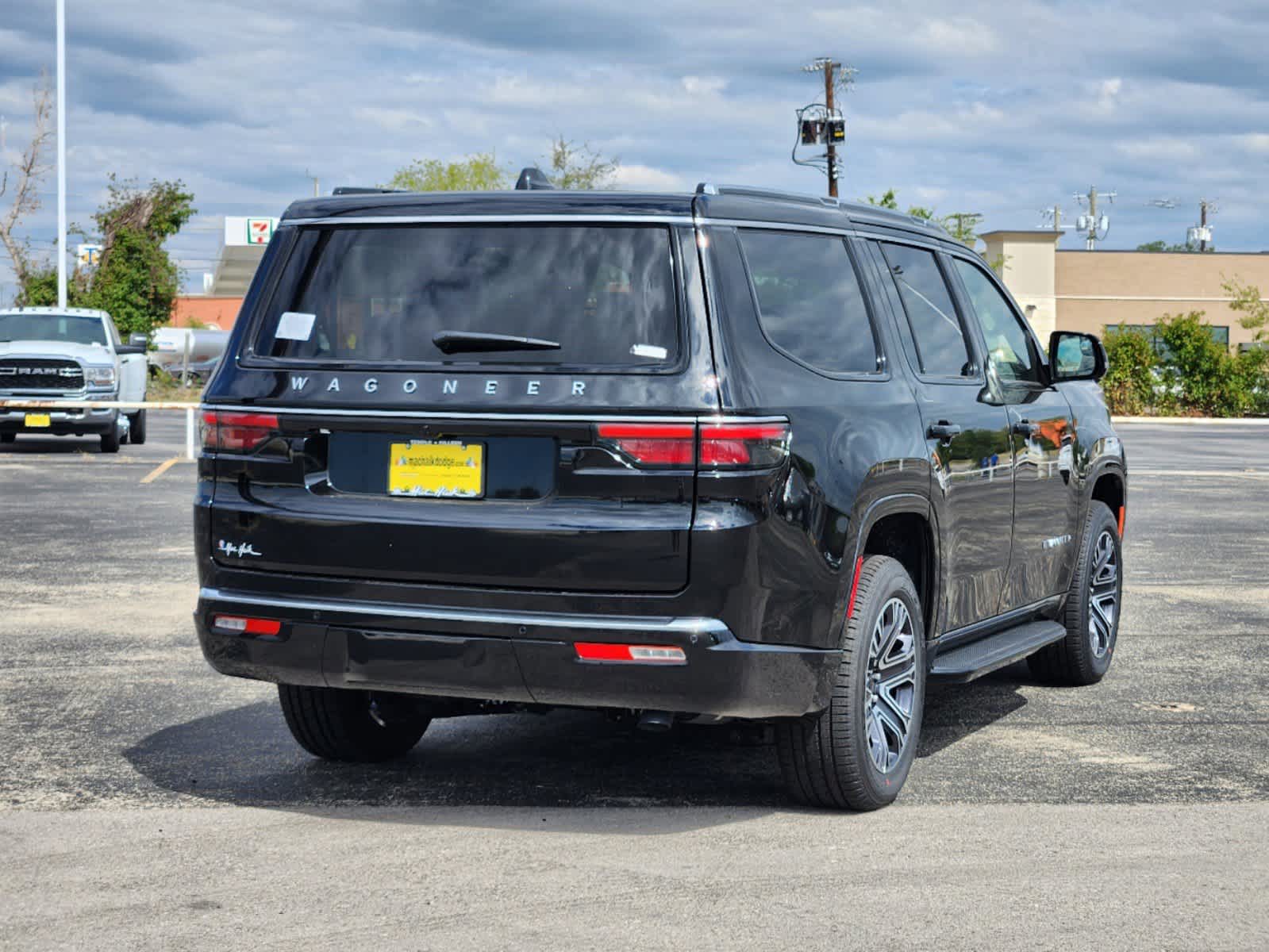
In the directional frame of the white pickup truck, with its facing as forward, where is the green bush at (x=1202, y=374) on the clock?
The green bush is roughly at 8 o'clock from the white pickup truck.

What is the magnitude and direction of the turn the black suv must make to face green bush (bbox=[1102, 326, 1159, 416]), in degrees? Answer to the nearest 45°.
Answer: approximately 45° to its left

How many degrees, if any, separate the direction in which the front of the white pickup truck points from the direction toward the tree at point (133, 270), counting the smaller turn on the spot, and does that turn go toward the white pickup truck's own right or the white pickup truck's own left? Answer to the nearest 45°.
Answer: approximately 180°

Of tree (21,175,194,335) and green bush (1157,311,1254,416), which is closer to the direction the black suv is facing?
the green bush

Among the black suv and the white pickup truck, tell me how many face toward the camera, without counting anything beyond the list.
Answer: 1

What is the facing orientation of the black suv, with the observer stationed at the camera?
facing away from the viewer and to the right of the viewer

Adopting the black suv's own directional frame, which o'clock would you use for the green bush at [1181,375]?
The green bush is roughly at 11 o'clock from the black suv.

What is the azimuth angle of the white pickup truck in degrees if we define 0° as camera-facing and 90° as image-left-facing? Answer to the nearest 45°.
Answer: approximately 0°

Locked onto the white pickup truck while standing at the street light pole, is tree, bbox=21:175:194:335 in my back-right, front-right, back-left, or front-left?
back-left

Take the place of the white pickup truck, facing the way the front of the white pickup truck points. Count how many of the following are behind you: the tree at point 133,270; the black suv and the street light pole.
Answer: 2

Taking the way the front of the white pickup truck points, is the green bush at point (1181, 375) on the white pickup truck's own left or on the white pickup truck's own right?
on the white pickup truck's own left

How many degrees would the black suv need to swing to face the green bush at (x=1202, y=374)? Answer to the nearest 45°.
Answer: approximately 45° to its left

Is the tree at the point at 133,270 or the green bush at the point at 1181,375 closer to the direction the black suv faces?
the green bush

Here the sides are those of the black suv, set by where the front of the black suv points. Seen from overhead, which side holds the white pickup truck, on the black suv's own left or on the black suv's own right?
on the black suv's own left

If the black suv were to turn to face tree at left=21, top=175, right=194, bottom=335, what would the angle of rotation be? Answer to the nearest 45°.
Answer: approximately 45° to its left
